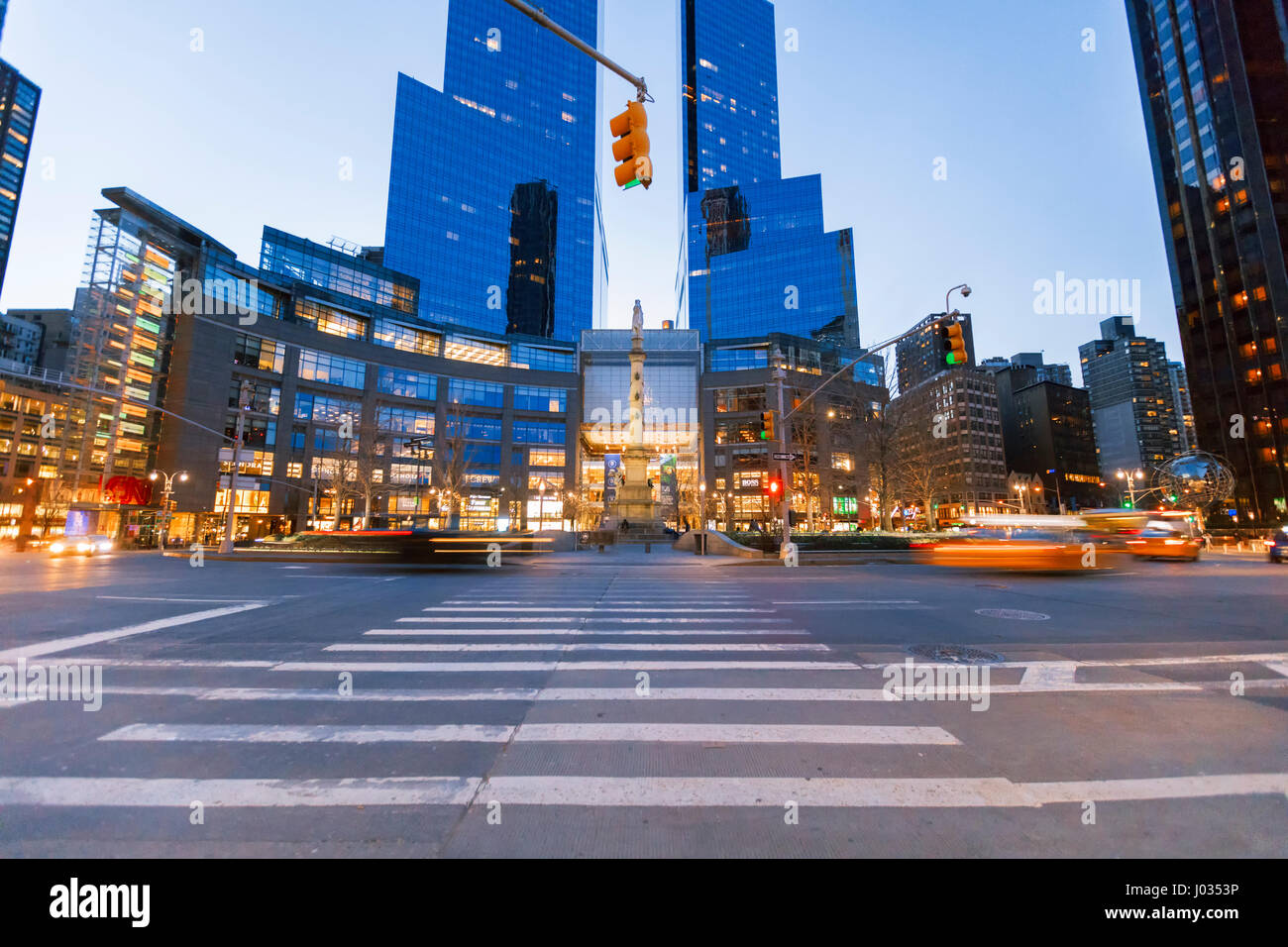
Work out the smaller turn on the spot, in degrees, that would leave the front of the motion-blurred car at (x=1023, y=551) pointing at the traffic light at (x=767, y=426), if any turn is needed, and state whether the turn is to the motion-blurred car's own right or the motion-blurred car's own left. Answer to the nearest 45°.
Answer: approximately 135° to the motion-blurred car's own left

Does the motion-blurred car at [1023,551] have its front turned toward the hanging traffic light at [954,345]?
no

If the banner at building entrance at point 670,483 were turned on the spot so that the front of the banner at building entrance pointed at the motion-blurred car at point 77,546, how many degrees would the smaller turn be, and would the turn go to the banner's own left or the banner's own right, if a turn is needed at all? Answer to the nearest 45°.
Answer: approximately 45° to the banner's own right

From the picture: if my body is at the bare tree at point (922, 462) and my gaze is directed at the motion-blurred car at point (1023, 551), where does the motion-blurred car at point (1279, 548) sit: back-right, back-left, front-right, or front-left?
front-left

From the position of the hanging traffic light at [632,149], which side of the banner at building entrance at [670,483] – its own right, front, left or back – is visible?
front

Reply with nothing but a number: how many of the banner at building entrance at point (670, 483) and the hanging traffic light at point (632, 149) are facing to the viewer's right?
0

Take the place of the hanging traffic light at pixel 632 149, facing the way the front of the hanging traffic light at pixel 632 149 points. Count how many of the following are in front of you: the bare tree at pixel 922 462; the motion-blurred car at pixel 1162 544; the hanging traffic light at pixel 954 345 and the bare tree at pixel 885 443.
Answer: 0

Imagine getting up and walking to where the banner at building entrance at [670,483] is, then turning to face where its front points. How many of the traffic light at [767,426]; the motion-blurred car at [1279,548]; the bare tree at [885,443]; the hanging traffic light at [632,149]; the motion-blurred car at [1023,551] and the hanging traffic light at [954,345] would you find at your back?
0

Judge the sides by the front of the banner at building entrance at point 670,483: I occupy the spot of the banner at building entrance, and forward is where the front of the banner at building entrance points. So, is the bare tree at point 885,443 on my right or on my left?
on my left

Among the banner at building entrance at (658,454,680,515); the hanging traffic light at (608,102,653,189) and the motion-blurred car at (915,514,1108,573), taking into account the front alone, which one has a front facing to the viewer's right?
the motion-blurred car

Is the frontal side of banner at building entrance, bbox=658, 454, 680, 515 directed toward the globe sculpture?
no

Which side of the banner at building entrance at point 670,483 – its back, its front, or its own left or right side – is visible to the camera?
front

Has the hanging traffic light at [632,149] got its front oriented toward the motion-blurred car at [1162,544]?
no

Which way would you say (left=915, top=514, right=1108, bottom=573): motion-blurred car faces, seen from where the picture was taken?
facing to the right of the viewer

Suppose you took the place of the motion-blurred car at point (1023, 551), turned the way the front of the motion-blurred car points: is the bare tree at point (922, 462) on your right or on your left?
on your left
